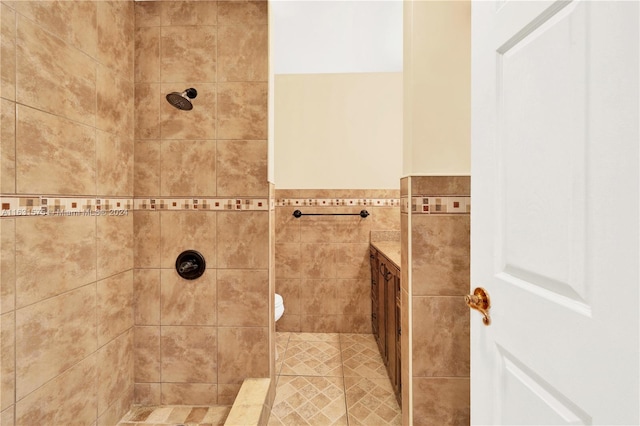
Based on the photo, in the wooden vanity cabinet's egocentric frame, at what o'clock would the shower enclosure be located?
The shower enclosure is roughly at 11 o'clock from the wooden vanity cabinet.

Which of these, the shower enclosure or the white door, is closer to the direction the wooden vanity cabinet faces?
the shower enclosure

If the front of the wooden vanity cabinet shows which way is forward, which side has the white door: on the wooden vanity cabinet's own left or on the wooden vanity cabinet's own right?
on the wooden vanity cabinet's own left

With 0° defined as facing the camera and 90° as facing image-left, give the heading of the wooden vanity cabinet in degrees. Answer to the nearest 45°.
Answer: approximately 90°
